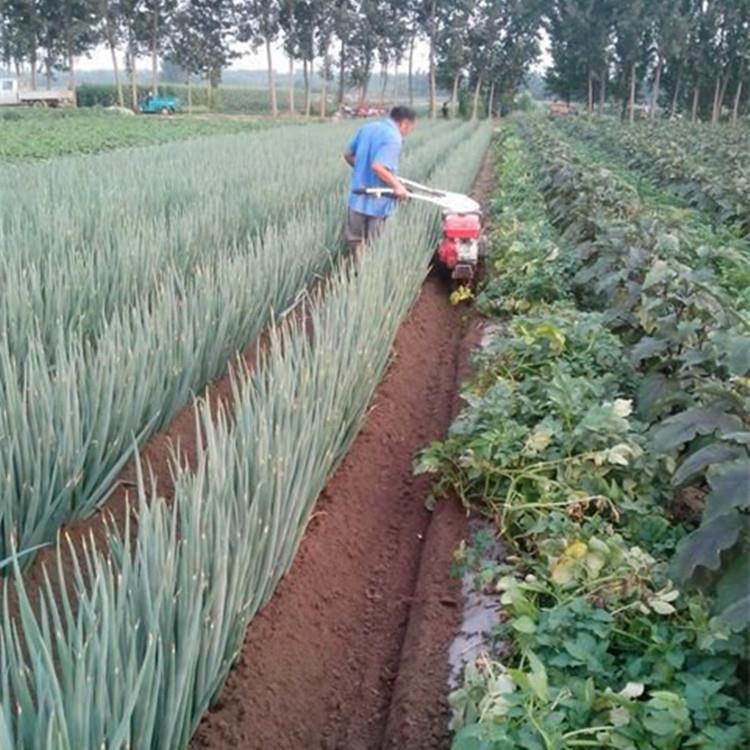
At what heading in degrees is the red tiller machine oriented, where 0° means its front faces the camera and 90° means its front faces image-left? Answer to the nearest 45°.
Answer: approximately 315°

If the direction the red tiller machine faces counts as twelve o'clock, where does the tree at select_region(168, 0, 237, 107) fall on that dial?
The tree is roughly at 7 o'clock from the red tiller machine.

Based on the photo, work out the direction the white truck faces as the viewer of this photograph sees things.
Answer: facing to the left of the viewer

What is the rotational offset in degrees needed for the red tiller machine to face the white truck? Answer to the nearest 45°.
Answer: approximately 180°

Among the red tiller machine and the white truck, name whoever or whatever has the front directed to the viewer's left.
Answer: the white truck

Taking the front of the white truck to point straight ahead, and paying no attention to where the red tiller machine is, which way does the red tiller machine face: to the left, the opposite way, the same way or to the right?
to the left

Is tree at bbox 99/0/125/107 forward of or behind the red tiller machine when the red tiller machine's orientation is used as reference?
behind

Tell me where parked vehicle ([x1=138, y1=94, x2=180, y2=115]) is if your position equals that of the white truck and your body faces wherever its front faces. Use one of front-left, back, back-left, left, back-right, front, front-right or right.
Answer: back

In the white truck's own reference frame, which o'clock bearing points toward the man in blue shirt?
The man in blue shirt is roughly at 9 o'clock from the white truck.

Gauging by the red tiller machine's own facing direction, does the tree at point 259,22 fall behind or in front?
behind

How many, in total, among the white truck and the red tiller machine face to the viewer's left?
1

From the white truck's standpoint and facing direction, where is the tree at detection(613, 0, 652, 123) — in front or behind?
behind

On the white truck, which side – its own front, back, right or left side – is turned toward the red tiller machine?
left
